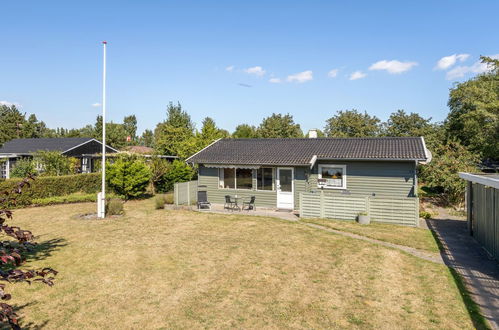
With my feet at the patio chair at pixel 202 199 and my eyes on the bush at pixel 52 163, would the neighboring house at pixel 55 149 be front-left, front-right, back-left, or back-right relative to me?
front-right

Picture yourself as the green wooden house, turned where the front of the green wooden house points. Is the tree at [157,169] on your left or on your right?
on your right

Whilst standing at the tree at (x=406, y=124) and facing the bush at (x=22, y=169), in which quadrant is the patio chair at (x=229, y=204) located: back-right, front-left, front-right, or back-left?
front-left

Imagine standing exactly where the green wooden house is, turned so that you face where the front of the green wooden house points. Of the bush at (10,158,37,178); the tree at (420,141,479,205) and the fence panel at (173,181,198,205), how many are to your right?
2

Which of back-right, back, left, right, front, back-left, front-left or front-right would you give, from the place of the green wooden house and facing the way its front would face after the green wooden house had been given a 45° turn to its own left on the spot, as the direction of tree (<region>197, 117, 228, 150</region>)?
back

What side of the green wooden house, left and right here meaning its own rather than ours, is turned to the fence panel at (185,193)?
right

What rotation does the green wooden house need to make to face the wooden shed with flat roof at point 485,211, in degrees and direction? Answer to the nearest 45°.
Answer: approximately 45° to its left

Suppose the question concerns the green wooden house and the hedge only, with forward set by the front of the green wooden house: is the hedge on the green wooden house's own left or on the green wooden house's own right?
on the green wooden house's own right

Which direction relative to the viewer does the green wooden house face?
toward the camera

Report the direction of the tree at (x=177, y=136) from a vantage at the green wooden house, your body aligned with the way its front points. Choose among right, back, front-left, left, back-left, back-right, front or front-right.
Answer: back-right

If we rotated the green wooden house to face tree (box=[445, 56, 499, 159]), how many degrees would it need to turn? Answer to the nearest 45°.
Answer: approximately 135° to its left

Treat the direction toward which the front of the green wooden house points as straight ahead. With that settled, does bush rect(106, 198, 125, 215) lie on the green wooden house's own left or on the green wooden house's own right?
on the green wooden house's own right

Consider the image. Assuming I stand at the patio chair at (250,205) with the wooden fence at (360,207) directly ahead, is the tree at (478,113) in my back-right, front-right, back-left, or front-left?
front-left

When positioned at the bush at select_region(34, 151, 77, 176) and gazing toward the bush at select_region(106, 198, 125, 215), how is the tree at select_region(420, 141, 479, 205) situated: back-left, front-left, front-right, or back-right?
front-left

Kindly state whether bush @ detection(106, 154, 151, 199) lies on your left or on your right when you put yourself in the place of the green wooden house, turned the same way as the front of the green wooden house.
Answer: on your right

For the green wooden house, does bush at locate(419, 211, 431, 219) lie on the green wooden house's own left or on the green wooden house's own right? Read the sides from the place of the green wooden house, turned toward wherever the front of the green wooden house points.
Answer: on the green wooden house's own left

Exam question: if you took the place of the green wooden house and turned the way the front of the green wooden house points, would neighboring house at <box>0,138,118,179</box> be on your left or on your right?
on your right

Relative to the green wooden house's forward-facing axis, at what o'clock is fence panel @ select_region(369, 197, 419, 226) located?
The fence panel is roughly at 10 o'clock from the green wooden house.

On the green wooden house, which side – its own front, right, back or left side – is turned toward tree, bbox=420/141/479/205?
left

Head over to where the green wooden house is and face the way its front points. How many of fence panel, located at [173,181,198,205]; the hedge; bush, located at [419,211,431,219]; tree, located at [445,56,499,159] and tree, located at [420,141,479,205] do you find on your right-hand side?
2
